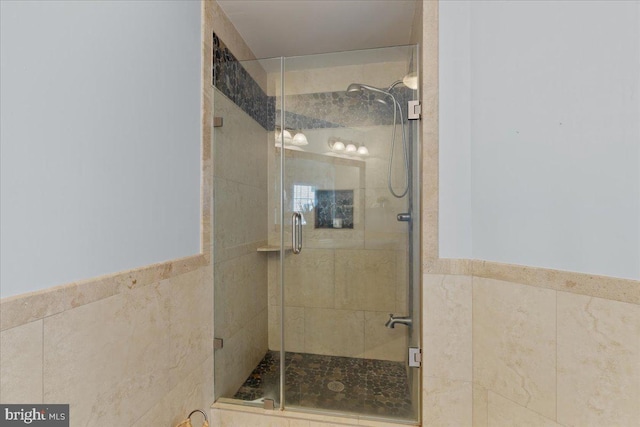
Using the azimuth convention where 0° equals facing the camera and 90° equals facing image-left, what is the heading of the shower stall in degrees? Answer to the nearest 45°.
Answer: approximately 0°

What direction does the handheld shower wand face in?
to the viewer's left
